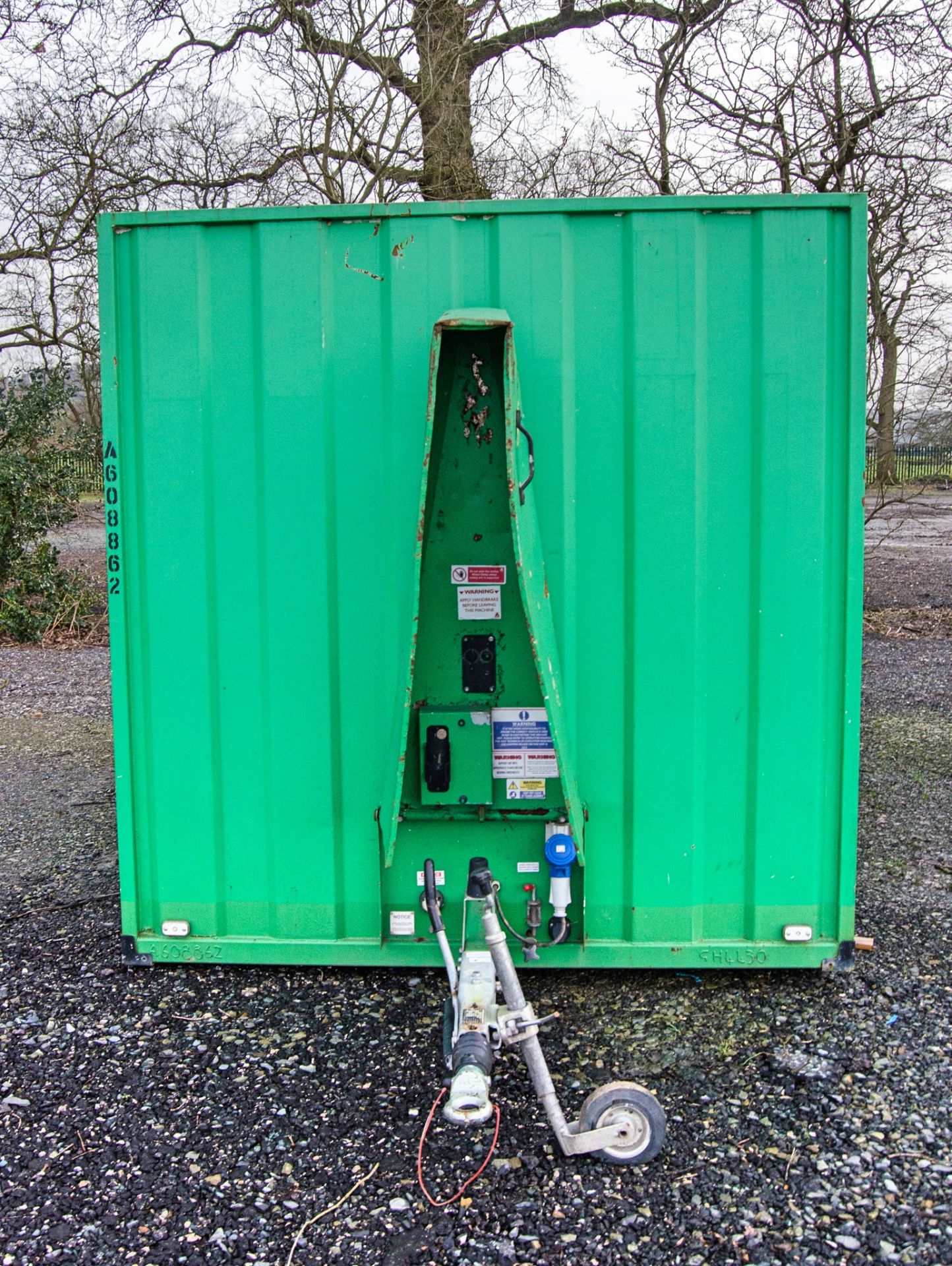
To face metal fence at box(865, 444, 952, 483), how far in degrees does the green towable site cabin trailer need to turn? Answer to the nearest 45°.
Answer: approximately 135° to its left

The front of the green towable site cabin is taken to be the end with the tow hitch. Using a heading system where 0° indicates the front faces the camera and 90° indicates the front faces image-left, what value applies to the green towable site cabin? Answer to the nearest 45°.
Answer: approximately 0°
